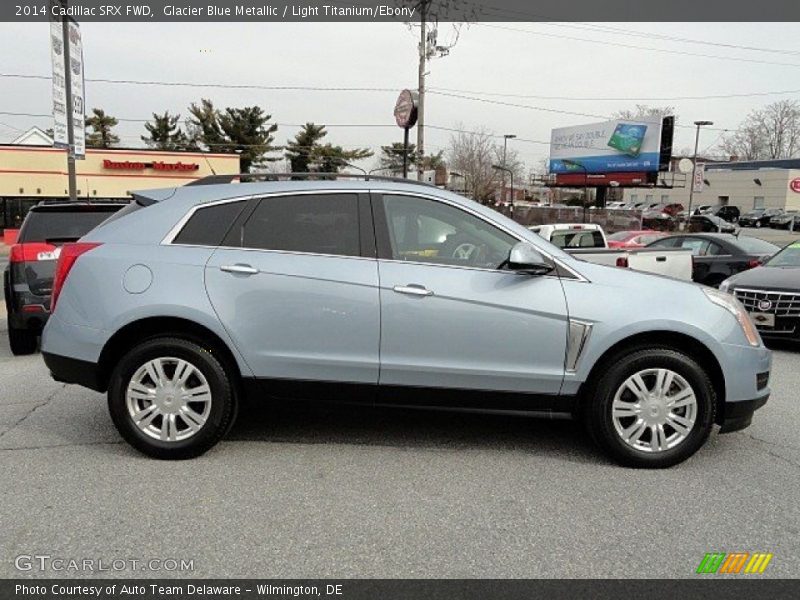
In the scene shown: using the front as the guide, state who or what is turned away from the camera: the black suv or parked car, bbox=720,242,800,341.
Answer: the black suv

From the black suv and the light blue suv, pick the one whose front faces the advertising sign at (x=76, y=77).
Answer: the black suv

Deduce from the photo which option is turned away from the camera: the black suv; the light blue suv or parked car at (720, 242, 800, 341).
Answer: the black suv

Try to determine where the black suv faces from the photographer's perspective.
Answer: facing away from the viewer

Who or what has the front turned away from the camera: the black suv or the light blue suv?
the black suv

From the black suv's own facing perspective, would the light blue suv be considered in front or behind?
behind

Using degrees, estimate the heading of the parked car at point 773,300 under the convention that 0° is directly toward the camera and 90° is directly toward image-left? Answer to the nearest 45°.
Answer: approximately 45°

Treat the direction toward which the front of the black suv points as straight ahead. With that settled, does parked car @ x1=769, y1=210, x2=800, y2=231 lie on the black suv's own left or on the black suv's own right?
on the black suv's own right

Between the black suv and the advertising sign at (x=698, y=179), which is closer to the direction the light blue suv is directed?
the advertising sign

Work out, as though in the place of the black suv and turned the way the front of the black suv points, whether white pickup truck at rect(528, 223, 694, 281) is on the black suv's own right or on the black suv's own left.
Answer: on the black suv's own right

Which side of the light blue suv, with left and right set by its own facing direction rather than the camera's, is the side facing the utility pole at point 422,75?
left
